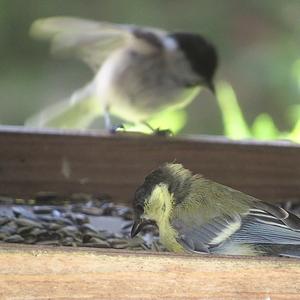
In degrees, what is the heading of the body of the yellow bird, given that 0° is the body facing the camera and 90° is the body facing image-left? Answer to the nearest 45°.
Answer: approximately 90°

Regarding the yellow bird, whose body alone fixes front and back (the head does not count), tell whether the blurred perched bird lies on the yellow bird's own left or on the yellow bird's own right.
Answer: on the yellow bird's own right

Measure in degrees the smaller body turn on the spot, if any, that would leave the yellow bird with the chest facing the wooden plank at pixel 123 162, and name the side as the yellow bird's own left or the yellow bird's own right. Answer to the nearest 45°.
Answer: approximately 45° to the yellow bird's own right
